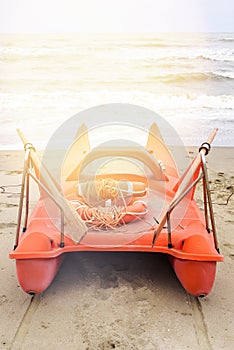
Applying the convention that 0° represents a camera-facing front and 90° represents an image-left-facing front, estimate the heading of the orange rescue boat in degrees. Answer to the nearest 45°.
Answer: approximately 180°
